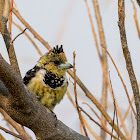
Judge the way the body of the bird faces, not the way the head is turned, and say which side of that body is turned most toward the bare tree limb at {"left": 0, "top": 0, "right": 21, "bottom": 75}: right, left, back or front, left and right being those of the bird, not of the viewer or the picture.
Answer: right

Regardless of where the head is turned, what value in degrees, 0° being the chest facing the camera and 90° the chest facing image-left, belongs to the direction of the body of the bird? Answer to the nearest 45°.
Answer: approximately 315°
